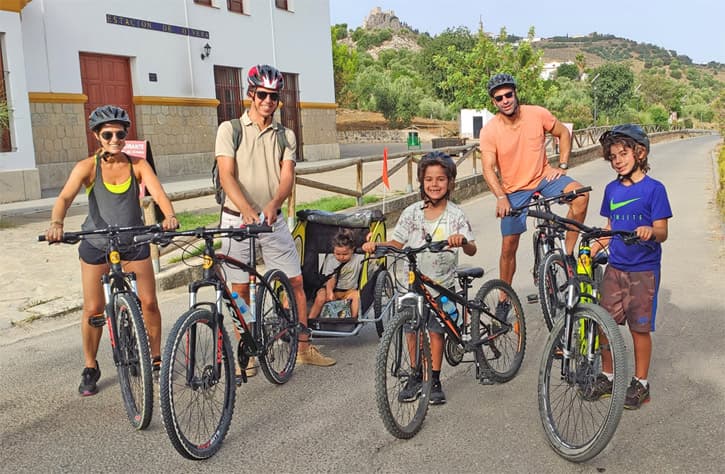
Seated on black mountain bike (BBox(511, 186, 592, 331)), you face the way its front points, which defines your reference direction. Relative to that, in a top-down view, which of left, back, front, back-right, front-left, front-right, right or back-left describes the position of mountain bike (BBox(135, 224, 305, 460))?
front-right

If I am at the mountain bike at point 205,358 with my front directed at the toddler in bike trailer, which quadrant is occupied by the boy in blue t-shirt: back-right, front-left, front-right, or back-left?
front-right

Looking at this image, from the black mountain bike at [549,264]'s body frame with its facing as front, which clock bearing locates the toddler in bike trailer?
The toddler in bike trailer is roughly at 3 o'clock from the black mountain bike.

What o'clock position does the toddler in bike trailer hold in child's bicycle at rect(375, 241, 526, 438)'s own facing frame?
The toddler in bike trailer is roughly at 4 o'clock from the child's bicycle.

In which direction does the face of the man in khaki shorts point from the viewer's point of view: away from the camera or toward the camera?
toward the camera

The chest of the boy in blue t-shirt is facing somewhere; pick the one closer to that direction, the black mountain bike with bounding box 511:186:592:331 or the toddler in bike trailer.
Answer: the toddler in bike trailer

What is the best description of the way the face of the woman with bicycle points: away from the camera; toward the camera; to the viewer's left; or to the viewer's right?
toward the camera

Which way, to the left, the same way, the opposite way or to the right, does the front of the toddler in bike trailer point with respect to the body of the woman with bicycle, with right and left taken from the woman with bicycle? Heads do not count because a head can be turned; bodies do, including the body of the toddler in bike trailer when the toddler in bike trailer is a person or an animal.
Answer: the same way

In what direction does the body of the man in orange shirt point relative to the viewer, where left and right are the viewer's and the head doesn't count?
facing the viewer

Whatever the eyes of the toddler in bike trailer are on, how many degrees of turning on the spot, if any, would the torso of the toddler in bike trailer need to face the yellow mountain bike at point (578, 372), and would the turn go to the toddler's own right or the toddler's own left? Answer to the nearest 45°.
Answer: approximately 45° to the toddler's own left

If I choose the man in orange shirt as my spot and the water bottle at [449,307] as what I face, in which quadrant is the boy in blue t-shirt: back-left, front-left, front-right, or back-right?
front-left

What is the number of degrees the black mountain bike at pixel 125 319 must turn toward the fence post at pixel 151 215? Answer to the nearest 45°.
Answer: approximately 180°

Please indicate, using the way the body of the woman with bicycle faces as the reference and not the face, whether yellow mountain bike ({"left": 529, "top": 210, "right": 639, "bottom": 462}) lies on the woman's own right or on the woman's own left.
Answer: on the woman's own left

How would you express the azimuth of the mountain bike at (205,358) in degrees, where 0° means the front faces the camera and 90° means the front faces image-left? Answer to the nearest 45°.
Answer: approximately 45°

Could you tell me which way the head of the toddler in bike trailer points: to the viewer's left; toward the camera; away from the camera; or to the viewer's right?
toward the camera

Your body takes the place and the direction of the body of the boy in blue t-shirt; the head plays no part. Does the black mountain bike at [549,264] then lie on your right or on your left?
on your right

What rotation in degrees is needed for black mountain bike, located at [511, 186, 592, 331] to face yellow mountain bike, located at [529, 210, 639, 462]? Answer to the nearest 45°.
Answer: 0° — it already faces it

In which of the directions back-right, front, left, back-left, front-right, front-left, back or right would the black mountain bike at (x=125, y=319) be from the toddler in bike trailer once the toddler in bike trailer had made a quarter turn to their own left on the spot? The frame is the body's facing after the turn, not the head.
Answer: back-right

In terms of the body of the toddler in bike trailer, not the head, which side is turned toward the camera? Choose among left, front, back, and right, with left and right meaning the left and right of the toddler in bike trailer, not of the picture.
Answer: front
